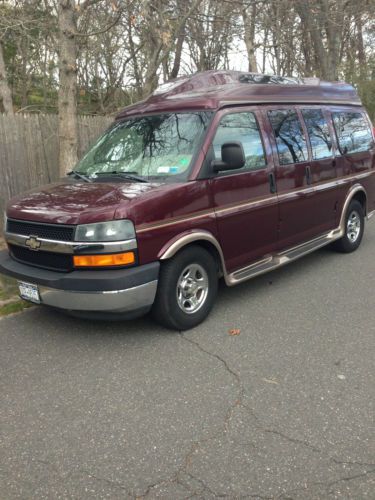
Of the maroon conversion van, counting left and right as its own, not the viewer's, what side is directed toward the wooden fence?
right

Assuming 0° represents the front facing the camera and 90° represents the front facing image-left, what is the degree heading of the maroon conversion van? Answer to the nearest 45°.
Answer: approximately 45°

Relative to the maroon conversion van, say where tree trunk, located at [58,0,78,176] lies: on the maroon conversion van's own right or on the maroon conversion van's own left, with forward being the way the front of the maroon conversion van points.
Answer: on the maroon conversion van's own right
